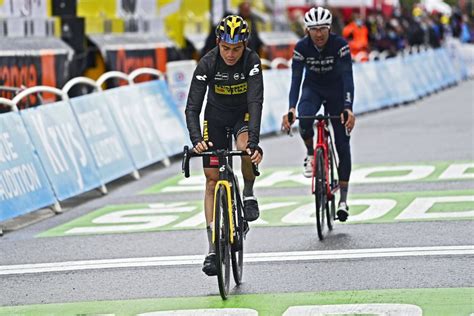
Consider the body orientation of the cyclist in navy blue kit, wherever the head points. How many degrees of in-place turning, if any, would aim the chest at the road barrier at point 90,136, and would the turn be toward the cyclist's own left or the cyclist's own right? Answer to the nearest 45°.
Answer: approximately 135° to the cyclist's own right

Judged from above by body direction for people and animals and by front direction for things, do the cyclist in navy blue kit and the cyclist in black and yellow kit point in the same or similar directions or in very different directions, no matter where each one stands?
same or similar directions

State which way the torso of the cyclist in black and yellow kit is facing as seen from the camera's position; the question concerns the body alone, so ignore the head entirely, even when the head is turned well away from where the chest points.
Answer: toward the camera

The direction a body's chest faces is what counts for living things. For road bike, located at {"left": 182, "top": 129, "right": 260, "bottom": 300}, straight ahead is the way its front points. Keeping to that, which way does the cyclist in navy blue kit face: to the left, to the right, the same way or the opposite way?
the same way

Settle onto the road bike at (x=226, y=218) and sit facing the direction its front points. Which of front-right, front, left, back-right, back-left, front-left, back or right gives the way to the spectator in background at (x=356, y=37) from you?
back

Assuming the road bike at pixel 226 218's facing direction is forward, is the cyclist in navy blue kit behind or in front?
behind

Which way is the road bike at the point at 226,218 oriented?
toward the camera

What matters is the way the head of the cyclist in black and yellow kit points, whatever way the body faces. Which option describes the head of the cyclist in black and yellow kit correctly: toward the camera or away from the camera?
toward the camera

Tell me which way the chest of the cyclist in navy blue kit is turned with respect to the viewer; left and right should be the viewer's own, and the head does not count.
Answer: facing the viewer

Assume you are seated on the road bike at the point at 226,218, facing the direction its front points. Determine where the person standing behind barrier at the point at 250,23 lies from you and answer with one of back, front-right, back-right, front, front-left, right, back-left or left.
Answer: back

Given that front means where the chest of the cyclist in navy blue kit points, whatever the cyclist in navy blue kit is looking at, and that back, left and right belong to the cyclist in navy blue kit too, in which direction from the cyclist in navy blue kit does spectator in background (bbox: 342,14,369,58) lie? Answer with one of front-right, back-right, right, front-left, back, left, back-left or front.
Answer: back

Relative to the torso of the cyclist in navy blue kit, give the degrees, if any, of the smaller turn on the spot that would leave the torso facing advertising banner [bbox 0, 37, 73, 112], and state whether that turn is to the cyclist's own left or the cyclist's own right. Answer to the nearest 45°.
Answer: approximately 135° to the cyclist's own right

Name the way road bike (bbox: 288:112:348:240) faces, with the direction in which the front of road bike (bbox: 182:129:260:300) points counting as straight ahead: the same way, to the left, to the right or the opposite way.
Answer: the same way

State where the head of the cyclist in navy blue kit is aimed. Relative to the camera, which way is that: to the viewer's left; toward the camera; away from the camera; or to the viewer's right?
toward the camera
